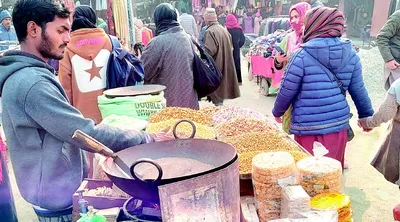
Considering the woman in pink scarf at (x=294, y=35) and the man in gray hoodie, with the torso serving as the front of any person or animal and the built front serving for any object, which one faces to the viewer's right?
the man in gray hoodie

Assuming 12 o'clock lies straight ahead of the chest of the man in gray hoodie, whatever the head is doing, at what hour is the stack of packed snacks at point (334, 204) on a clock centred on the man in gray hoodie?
The stack of packed snacks is roughly at 1 o'clock from the man in gray hoodie.

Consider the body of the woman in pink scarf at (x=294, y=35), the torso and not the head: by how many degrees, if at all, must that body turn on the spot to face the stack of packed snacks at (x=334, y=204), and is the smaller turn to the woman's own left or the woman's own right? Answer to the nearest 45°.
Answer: approximately 45° to the woman's own left

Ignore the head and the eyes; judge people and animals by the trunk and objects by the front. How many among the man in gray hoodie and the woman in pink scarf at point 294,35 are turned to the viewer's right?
1

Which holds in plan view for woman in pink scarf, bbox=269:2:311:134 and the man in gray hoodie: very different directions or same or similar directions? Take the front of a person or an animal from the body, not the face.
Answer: very different directions

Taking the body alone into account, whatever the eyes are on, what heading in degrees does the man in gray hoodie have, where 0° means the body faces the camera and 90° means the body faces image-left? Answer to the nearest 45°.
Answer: approximately 270°

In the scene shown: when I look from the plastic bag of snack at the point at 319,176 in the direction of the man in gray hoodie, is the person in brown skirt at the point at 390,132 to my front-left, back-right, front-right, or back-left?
back-right

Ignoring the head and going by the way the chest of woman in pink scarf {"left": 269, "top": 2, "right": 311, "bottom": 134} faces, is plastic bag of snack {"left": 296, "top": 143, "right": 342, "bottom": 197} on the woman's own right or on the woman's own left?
on the woman's own left

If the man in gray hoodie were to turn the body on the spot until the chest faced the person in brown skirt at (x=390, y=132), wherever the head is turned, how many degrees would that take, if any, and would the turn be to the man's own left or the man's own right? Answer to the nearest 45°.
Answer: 0° — they already face them

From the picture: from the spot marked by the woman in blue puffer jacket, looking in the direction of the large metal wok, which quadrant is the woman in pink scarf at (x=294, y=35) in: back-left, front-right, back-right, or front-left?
back-right

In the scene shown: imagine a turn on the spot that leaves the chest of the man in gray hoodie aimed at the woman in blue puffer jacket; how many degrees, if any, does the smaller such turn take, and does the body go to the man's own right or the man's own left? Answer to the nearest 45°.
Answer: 0° — they already face them
